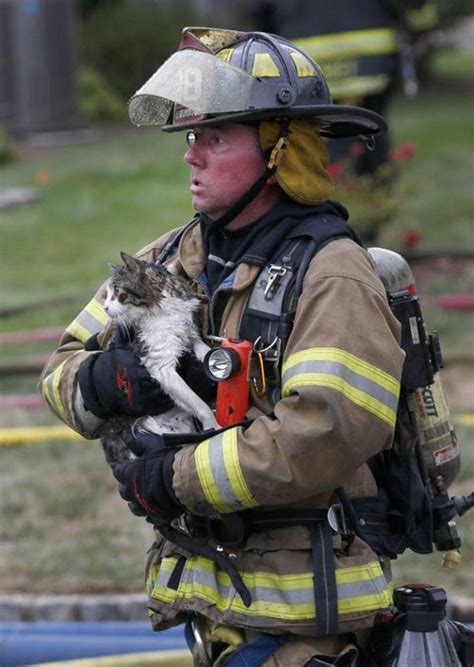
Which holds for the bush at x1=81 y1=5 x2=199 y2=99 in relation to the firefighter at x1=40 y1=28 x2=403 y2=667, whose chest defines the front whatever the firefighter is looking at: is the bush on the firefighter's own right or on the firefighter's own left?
on the firefighter's own right

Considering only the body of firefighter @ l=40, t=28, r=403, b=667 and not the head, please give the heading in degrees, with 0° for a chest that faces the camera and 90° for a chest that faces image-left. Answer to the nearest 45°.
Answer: approximately 45°

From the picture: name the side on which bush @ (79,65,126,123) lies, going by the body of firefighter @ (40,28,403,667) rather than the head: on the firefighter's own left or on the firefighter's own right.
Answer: on the firefighter's own right
